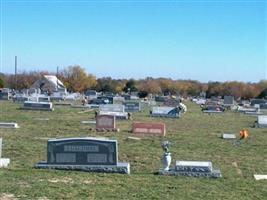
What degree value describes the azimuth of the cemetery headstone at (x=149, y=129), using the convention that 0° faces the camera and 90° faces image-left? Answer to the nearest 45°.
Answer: approximately 0°

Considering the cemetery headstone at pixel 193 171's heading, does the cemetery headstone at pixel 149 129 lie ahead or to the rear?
to the rear

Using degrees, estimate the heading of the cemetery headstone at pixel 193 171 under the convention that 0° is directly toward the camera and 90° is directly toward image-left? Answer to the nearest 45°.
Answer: approximately 0°

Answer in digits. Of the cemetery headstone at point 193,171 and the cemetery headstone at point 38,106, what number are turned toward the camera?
2

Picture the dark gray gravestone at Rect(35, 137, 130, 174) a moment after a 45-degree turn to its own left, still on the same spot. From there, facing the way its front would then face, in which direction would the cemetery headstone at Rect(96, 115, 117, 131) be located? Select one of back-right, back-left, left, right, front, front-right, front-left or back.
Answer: back-left

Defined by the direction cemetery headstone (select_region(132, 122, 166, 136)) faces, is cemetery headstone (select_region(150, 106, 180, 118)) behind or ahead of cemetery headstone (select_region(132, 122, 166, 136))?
behind

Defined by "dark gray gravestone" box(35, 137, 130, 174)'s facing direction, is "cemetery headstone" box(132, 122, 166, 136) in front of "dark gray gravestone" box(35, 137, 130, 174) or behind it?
behind

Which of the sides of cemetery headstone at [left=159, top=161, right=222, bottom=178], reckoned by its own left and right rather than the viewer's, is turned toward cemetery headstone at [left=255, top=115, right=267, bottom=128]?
back

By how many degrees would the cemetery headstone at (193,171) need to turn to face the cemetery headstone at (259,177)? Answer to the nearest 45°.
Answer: approximately 90° to its left

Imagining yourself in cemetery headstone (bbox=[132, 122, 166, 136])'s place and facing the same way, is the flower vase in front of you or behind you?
in front
